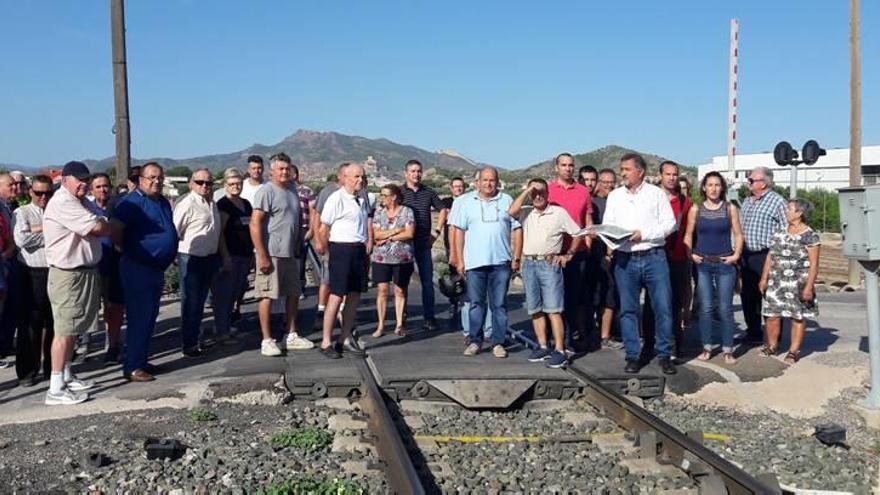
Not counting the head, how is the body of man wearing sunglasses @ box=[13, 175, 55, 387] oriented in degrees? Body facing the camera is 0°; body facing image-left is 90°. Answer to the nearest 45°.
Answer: approximately 315°

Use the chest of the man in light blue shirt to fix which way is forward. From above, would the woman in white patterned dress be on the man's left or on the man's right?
on the man's left

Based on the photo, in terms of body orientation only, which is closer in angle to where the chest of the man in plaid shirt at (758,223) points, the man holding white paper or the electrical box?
the man holding white paper

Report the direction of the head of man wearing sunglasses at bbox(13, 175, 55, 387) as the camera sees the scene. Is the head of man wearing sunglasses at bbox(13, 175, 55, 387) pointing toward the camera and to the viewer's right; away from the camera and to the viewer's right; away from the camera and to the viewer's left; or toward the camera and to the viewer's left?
toward the camera and to the viewer's right

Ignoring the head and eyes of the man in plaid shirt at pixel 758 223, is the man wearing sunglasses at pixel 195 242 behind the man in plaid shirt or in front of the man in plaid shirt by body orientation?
in front

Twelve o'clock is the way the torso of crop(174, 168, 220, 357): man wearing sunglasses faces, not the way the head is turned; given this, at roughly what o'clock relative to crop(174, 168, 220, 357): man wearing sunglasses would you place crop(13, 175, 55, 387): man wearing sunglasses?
crop(13, 175, 55, 387): man wearing sunglasses is roughly at 4 o'clock from crop(174, 168, 220, 357): man wearing sunglasses.
